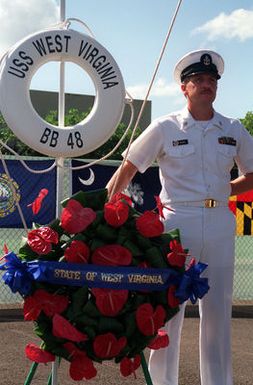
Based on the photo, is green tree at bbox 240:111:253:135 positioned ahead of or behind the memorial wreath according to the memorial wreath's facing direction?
behind

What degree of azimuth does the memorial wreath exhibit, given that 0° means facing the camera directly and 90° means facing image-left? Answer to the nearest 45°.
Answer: approximately 0°

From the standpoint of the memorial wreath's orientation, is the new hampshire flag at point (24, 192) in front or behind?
behind

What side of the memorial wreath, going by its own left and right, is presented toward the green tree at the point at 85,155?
back
